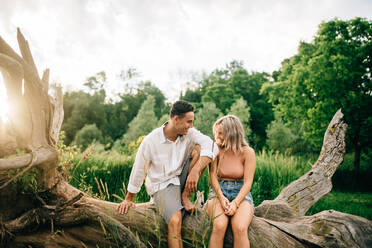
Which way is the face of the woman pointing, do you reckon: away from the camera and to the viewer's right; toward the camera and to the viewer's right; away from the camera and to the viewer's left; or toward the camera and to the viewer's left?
toward the camera and to the viewer's left

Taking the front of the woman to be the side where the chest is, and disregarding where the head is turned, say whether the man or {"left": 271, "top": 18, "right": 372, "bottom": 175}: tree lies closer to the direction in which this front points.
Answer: the man

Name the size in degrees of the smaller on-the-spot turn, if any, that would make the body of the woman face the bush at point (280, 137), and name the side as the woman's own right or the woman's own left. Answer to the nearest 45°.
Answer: approximately 180°

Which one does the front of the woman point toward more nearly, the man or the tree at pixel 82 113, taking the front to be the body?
the man

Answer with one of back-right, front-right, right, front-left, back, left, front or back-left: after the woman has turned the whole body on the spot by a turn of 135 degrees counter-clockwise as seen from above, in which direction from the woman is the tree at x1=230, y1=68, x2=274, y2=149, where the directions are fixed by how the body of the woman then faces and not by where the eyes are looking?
front-left

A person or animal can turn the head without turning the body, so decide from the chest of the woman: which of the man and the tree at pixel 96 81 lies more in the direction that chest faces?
the man

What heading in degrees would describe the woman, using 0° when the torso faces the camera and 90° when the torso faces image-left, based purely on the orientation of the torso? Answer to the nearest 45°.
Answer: approximately 0°

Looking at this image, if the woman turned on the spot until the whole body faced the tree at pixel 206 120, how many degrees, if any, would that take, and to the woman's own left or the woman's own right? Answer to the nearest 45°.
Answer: approximately 180°

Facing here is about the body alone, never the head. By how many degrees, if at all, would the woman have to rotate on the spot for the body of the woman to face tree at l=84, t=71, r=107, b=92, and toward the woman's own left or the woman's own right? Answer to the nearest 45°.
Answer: approximately 135° to the woman's own right

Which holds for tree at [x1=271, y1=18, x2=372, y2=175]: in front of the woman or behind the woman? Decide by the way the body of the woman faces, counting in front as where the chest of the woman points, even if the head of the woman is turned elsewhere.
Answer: behind

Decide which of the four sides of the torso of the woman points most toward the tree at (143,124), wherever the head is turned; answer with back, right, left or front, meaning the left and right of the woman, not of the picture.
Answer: back

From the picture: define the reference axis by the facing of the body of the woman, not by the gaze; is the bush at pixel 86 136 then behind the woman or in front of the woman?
behind

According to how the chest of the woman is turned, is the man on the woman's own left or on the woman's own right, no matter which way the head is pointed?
on the woman's own right
